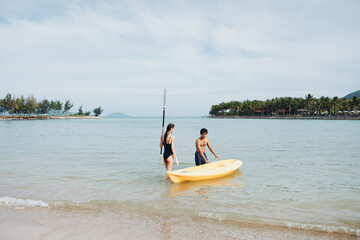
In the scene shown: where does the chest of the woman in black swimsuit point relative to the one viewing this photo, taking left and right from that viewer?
facing away from the viewer and to the right of the viewer
